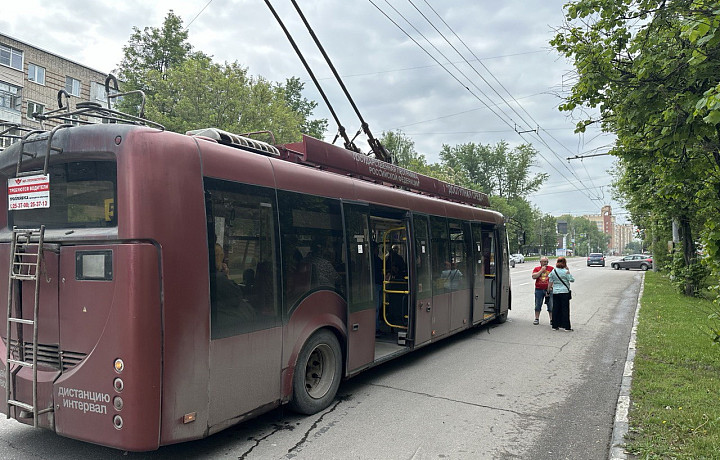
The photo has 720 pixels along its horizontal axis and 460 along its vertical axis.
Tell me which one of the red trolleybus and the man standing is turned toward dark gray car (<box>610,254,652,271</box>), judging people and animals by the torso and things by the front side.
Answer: the red trolleybus

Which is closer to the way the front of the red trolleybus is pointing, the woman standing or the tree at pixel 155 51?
the woman standing

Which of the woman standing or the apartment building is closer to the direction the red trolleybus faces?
the woman standing

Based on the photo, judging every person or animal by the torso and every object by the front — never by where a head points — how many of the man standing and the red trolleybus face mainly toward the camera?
1

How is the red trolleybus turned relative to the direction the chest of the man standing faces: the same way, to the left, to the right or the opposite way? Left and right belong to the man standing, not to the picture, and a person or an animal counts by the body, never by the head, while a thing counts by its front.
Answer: the opposite way

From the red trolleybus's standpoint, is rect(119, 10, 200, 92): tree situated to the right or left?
on its left

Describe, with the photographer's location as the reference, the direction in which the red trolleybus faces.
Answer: facing away from the viewer and to the right of the viewer
